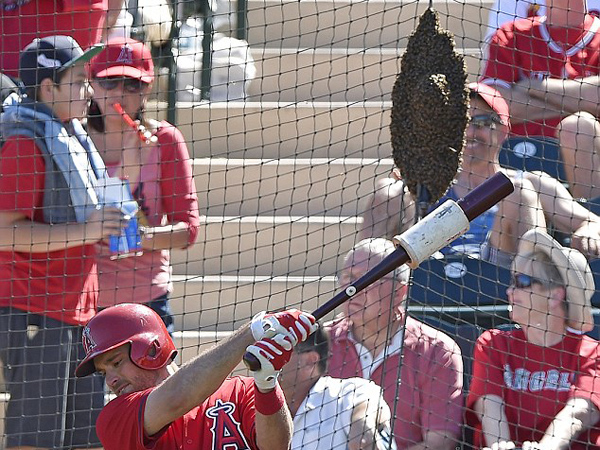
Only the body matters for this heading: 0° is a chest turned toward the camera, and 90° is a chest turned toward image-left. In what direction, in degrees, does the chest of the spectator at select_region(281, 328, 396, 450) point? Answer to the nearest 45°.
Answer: approximately 45°

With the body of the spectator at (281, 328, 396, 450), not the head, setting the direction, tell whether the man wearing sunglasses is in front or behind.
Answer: behind

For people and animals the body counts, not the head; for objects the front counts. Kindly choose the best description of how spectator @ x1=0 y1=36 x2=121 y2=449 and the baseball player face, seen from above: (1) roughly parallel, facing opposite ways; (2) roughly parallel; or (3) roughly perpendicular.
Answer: roughly perpendicular

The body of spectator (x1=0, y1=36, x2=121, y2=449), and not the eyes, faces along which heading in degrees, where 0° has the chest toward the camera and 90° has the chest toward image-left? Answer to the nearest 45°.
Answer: approximately 270°

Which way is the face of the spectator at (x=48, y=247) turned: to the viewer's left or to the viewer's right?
to the viewer's right

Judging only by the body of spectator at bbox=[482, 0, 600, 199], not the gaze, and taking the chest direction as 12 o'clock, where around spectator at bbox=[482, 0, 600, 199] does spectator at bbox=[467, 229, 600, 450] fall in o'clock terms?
spectator at bbox=[467, 229, 600, 450] is roughly at 12 o'clock from spectator at bbox=[482, 0, 600, 199].

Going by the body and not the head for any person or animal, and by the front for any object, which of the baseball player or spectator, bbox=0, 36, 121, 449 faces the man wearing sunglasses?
the spectator

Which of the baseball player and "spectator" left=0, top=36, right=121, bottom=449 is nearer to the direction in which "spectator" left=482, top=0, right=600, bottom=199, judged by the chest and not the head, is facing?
the baseball player

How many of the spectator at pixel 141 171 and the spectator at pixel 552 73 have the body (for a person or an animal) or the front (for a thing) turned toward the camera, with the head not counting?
2

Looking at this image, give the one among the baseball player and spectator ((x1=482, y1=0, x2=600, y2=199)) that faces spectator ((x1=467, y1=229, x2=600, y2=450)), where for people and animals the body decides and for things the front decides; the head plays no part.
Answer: spectator ((x1=482, y1=0, x2=600, y2=199))

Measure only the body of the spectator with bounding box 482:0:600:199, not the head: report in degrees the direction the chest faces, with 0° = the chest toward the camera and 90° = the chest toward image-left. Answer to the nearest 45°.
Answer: approximately 0°
